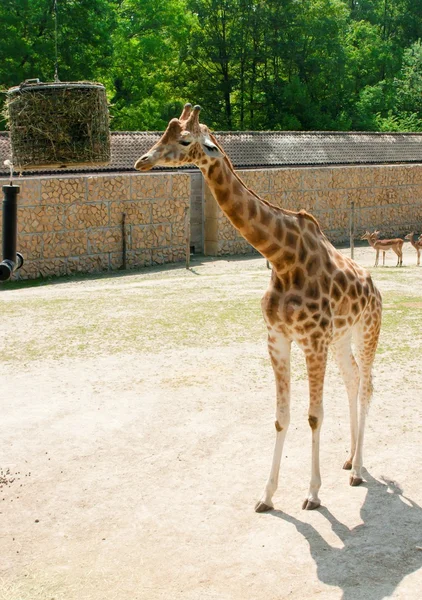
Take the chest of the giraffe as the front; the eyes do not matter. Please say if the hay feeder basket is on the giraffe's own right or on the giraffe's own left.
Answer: on the giraffe's own right

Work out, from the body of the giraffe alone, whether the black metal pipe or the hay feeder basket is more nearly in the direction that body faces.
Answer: the black metal pipe

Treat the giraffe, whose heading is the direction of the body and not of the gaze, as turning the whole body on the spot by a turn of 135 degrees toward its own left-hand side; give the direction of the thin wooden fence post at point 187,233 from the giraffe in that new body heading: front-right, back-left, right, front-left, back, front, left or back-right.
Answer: left

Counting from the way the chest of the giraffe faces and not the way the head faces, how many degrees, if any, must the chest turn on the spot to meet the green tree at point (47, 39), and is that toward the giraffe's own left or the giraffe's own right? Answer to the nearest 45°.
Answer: approximately 135° to the giraffe's own right

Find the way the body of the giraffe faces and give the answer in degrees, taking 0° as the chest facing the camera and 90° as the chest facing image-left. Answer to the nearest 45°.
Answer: approximately 45°
